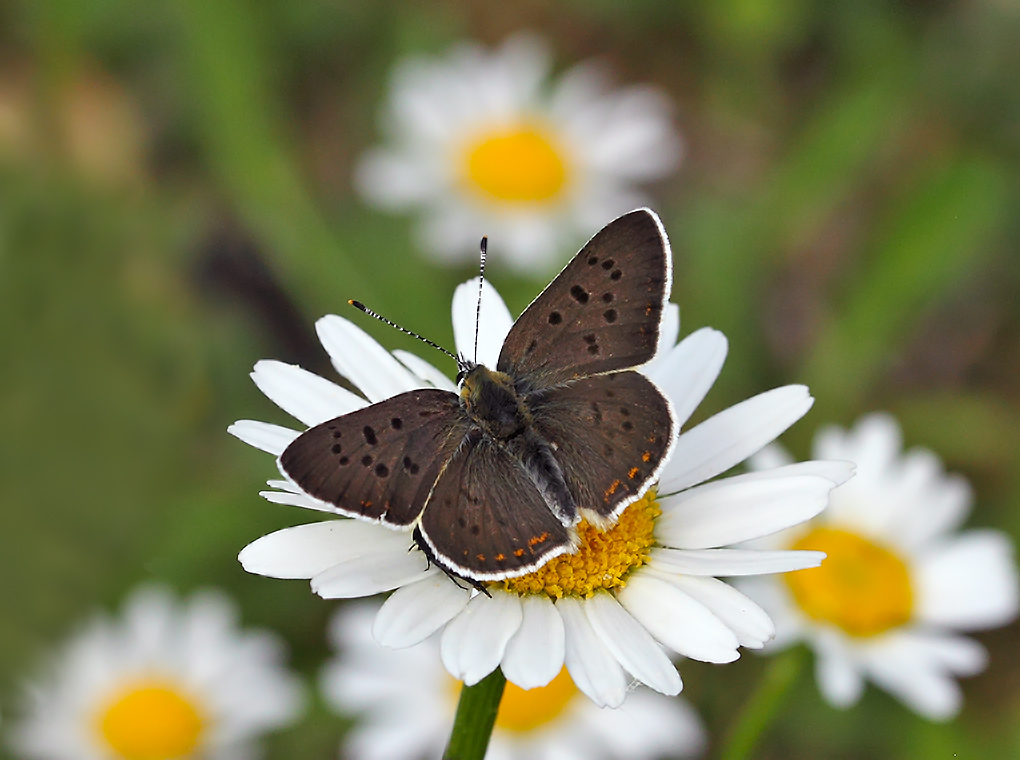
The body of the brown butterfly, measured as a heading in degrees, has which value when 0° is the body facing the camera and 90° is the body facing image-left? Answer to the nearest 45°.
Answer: approximately 135°

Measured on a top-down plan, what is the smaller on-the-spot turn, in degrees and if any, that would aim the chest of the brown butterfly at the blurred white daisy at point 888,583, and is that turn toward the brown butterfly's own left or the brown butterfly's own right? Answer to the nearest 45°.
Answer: approximately 90° to the brown butterfly's own right

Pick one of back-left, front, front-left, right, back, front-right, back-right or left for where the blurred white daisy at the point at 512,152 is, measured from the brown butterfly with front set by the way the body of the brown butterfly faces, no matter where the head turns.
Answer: front-right
